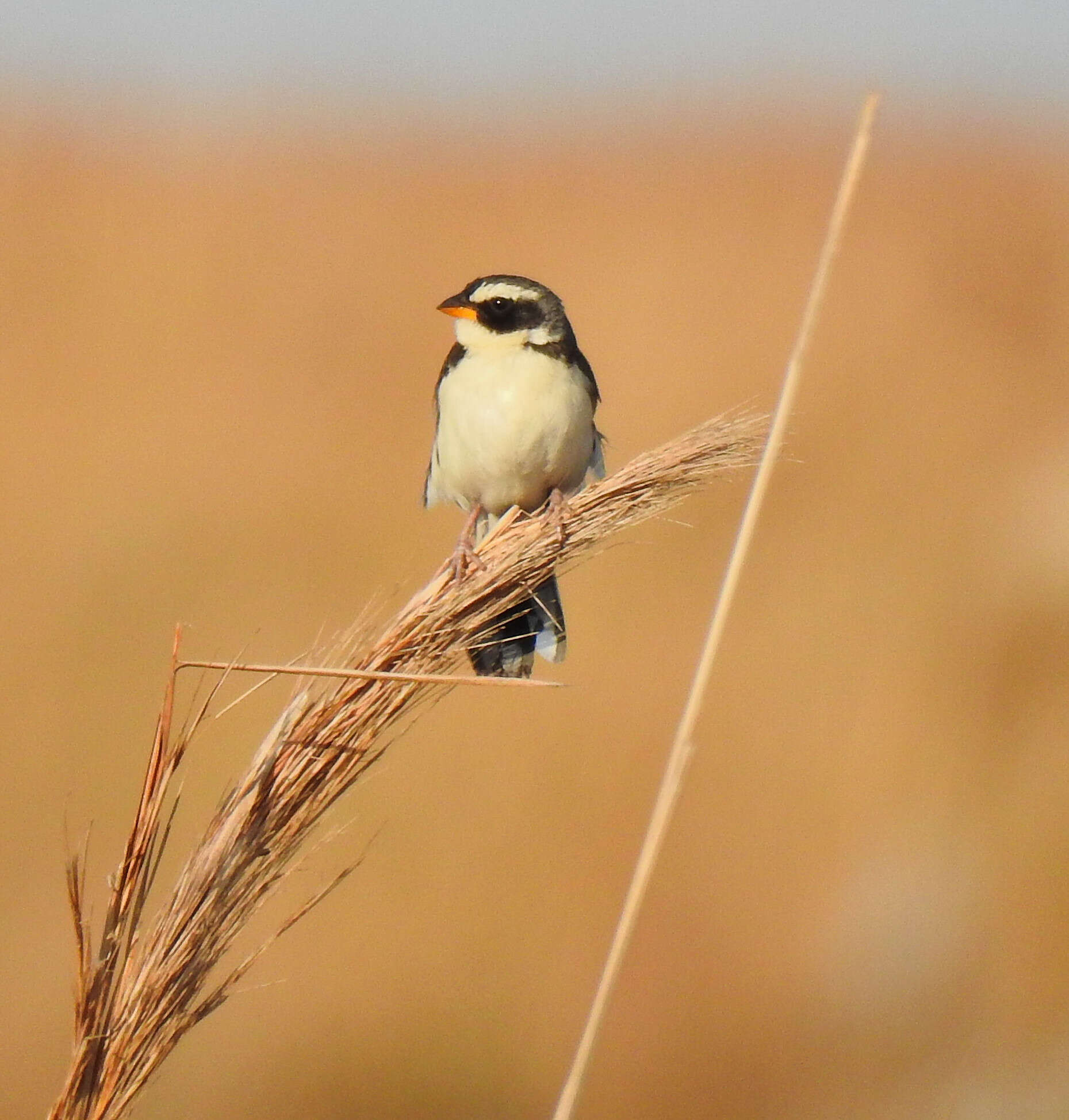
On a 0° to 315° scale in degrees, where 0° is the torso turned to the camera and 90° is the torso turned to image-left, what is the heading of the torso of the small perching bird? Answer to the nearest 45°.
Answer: approximately 0°

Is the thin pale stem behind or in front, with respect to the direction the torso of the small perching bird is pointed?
in front
